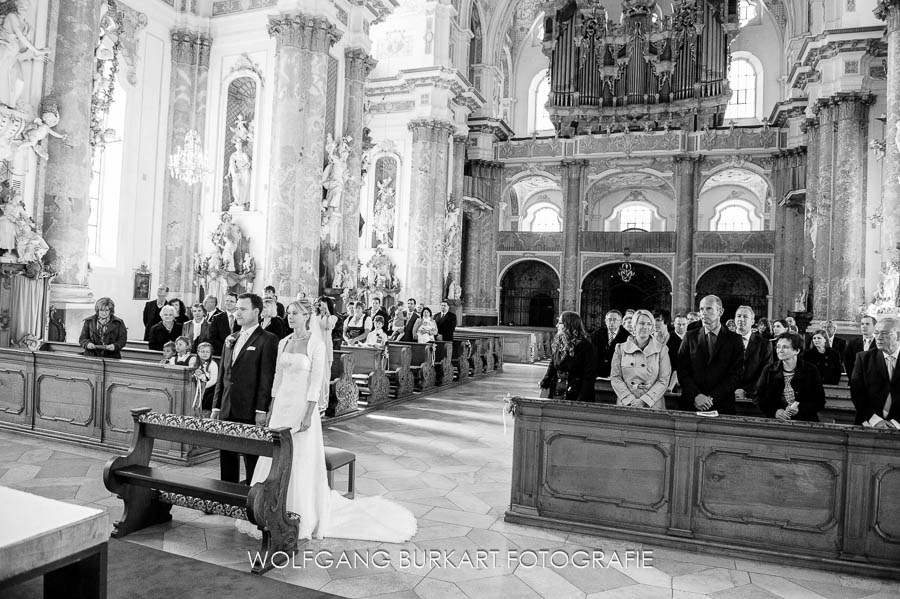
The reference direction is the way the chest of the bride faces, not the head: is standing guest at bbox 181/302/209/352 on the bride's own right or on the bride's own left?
on the bride's own right

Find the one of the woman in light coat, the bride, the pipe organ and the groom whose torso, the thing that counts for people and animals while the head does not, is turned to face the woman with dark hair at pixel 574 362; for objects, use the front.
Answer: the pipe organ

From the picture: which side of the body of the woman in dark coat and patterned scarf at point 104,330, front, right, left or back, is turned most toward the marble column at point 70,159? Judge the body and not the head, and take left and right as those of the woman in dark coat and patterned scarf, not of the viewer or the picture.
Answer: back

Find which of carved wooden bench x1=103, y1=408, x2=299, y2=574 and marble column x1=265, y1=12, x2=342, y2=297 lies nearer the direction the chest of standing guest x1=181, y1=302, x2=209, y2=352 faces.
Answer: the carved wooden bench

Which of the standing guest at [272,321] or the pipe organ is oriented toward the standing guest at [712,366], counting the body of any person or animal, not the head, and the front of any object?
the pipe organ

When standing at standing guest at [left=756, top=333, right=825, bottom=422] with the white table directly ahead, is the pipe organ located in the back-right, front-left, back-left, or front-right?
back-right

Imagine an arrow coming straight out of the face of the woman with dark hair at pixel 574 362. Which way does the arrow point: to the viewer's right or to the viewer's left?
to the viewer's left

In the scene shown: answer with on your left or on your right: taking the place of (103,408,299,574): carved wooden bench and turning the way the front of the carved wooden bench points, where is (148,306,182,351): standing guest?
on your right

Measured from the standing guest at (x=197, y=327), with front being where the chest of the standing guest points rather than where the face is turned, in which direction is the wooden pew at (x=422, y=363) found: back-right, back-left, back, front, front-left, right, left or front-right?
back-left

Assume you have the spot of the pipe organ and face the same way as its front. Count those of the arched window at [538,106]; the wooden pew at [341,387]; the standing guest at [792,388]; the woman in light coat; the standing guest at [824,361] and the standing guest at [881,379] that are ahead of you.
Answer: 5
